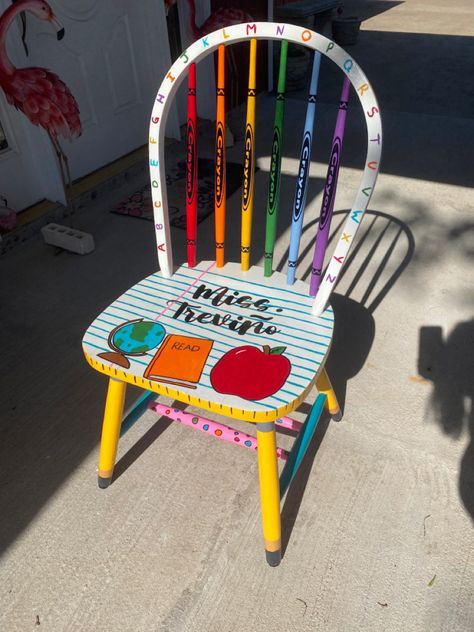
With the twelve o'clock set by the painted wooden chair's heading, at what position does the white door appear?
The white door is roughly at 4 o'clock from the painted wooden chair.

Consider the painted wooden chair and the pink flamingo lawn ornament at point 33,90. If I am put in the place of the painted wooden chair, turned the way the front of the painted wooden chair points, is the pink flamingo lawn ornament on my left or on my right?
on my right

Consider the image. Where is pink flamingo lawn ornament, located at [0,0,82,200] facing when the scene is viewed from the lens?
facing to the left of the viewer

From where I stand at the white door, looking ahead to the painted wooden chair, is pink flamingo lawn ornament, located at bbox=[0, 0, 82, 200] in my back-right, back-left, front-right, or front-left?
front-right

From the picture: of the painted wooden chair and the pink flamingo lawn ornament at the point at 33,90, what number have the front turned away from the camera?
0

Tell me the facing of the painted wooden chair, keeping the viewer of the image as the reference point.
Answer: facing the viewer and to the left of the viewer

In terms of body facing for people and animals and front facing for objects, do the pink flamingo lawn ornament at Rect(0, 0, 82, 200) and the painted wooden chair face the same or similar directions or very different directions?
same or similar directions

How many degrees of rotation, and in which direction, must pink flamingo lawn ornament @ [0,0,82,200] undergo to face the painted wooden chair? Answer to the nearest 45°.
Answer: approximately 90° to its left
